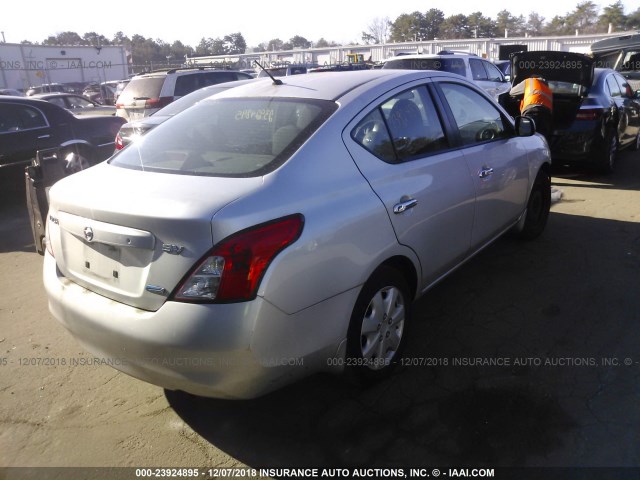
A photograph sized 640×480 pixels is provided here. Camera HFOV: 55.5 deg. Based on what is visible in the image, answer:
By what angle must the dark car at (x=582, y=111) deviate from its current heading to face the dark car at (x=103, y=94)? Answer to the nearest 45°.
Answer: approximately 90° to its left

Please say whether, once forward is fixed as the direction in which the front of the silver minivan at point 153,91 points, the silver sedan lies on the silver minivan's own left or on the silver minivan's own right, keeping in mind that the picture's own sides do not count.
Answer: on the silver minivan's own right

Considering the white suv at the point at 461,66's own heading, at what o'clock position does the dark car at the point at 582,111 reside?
The dark car is roughly at 4 o'clock from the white suv.

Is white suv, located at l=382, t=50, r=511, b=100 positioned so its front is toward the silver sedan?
no

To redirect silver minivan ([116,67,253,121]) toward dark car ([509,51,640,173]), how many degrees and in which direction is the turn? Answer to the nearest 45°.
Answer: approximately 90° to its right

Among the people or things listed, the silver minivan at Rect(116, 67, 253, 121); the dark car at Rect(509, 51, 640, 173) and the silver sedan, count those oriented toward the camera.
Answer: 0

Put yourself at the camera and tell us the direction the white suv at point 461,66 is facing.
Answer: facing away from the viewer and to the right of the viewer

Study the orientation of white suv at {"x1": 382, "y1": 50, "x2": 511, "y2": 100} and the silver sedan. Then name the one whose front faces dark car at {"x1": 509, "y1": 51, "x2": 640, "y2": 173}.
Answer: the silver sedan

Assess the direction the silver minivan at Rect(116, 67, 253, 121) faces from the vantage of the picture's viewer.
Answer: facing away from the viewer and to the right of the viewer

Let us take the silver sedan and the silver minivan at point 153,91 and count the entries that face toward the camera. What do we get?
0

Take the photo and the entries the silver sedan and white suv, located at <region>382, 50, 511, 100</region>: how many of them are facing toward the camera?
0

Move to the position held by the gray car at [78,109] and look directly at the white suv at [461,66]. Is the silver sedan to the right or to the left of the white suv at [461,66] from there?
right

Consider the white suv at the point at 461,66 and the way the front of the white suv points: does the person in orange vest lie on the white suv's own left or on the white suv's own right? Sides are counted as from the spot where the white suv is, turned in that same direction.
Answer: on the white suv's own right

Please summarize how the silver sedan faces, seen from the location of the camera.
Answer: facing away from the viewer and to the right of the viewer

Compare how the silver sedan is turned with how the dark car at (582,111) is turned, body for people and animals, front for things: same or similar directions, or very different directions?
same or similar directions

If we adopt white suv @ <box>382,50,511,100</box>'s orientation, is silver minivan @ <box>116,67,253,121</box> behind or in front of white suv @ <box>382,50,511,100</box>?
behind

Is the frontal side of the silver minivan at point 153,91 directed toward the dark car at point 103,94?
no

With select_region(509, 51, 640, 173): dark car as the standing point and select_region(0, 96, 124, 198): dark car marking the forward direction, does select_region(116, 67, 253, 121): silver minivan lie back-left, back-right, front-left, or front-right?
front-right

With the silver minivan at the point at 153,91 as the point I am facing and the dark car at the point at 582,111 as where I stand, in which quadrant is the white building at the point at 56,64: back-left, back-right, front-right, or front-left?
front-right

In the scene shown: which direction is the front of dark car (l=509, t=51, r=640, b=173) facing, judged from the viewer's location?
facing away from the viewer and to the right of the viewer

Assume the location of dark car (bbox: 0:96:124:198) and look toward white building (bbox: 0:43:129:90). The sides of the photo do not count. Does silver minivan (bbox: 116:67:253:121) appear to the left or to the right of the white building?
right
